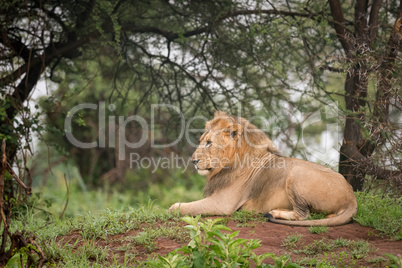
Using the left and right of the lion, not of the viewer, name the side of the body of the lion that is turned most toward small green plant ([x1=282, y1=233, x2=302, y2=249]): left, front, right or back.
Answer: left

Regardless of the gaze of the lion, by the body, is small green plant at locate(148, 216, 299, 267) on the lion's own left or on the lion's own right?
on the lion's own left

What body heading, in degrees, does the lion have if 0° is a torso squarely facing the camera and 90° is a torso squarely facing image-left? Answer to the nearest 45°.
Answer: approximately 90°

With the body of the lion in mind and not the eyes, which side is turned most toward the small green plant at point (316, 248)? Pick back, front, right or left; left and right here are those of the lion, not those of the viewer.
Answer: left

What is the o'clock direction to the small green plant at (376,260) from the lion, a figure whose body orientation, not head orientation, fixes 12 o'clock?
The small green plant is roughly at 8 o'clock from the lion.

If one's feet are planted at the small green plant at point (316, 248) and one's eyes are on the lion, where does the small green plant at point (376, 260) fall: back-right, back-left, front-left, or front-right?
back-right

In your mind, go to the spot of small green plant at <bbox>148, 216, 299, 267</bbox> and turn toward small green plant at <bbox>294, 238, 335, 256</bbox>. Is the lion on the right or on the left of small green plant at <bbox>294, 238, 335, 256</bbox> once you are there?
left
